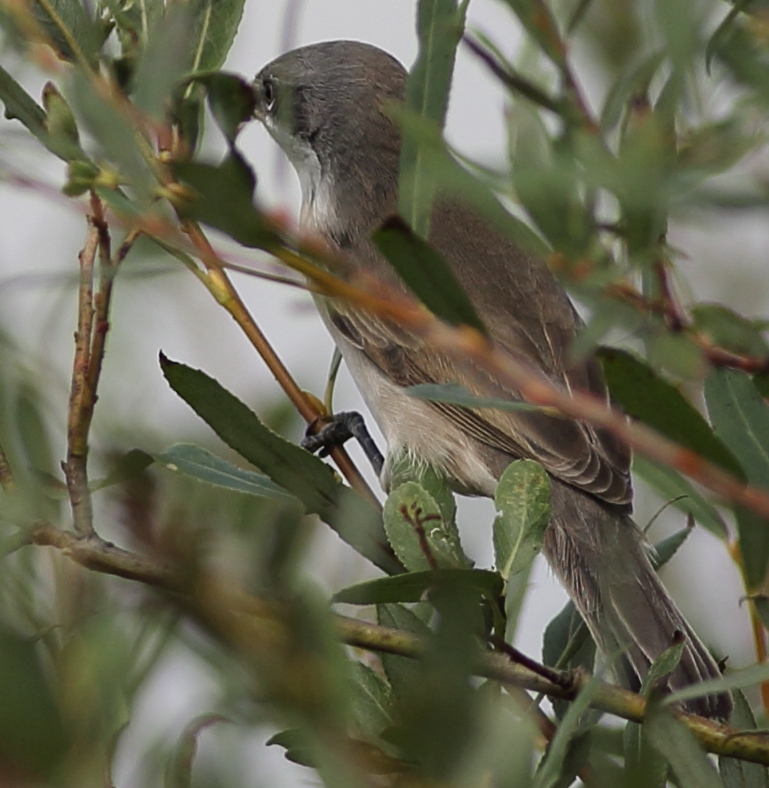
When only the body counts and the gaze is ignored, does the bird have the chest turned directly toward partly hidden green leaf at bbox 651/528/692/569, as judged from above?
no

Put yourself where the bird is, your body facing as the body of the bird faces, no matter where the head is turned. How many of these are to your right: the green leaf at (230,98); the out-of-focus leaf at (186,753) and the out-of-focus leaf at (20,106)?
0

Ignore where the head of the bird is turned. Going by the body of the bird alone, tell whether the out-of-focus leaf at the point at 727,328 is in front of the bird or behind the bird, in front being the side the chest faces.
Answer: behind

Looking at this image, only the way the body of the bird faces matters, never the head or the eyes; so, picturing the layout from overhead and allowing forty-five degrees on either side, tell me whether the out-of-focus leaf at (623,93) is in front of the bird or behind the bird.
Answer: behind

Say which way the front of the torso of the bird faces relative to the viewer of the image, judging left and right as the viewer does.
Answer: facing away from the viewer and to the left of the viewer
